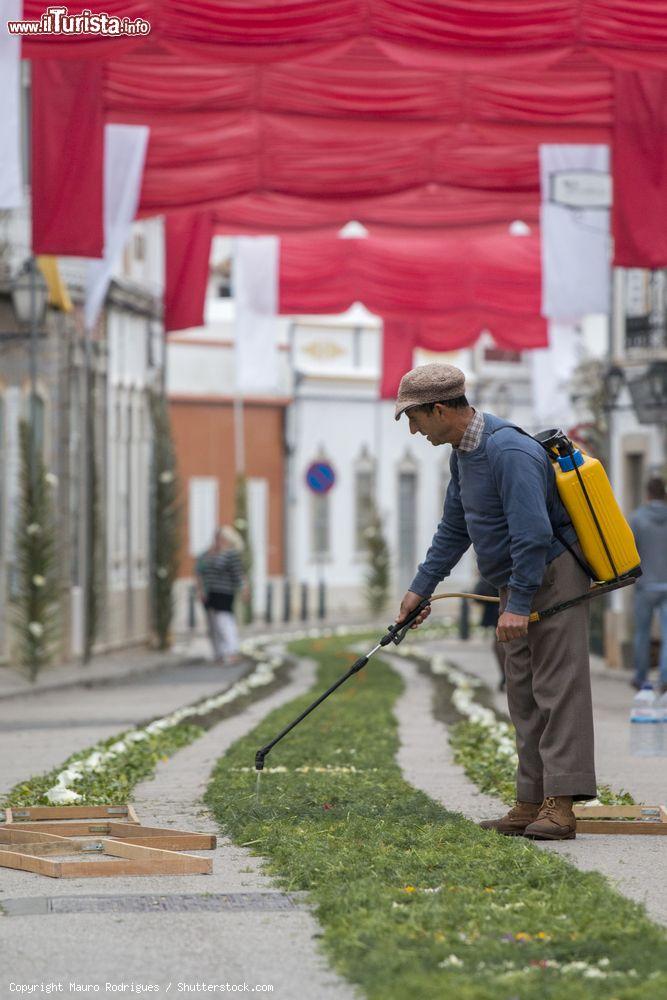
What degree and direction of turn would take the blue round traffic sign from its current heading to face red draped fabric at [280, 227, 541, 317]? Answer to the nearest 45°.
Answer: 0° — it already faces it

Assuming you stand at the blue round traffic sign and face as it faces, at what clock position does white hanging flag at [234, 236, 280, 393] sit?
The white hanging flag is roughly at 12 o'clock from the blue round traffic sign.

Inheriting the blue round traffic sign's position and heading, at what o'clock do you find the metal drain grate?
The metal drain grate is roughly at 12 o'clock from the blue round traffic sign.

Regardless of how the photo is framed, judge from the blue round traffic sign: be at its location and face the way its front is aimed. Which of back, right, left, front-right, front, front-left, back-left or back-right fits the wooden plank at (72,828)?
front

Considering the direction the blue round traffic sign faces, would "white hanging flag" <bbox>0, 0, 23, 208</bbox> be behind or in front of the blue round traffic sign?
in front

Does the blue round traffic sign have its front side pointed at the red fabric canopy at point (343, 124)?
yes

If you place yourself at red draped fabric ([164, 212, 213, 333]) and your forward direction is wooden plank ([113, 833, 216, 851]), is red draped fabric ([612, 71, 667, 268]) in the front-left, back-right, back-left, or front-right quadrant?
front-left

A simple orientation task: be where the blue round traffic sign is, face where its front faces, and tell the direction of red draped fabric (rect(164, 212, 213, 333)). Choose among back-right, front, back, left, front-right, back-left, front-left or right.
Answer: front

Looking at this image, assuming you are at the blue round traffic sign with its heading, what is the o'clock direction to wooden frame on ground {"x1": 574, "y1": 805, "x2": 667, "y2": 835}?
The wooden frame on ground is roughly at 12 o'clock from the blue round traffic sign.

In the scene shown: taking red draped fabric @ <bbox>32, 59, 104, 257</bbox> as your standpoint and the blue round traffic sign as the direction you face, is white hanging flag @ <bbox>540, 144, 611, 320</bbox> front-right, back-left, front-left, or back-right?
front-right

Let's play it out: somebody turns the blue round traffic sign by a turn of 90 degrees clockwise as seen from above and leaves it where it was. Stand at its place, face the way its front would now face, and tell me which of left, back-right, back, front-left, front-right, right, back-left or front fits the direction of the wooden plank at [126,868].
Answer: left

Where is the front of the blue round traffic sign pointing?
toward the camera

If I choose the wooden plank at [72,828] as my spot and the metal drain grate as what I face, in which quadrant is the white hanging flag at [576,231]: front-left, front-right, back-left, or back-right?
back-left

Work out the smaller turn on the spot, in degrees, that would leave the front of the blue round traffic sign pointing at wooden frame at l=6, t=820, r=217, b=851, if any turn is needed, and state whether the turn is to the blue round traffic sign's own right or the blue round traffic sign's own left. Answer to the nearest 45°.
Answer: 0° — it already faces it

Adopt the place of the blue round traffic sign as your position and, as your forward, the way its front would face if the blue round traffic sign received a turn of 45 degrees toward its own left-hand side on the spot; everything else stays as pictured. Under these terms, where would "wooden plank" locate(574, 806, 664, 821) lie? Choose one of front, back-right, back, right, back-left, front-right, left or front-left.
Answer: front-right

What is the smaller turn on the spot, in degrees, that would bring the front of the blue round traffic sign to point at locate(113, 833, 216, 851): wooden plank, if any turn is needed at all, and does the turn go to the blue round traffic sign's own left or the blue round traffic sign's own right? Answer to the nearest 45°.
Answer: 0° — it already faces it

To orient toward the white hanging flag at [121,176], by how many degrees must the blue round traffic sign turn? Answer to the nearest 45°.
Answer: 0° — it already faces it
